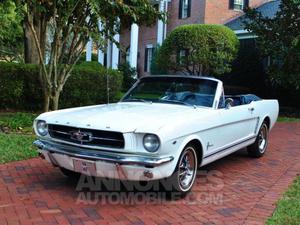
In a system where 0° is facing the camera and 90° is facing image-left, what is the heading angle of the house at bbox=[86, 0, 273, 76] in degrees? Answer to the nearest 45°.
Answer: approximately 45°

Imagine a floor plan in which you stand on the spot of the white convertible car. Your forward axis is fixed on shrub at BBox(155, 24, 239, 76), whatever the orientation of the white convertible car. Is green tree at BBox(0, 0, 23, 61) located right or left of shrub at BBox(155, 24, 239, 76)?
left

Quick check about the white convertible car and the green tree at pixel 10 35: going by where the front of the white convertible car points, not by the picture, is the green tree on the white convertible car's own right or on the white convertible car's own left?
on the white convertible car's own right

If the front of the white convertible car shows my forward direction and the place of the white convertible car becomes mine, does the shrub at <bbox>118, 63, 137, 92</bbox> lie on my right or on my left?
on my right

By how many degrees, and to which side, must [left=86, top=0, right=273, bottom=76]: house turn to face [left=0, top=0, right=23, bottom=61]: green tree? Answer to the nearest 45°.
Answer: approximately 45° to its right

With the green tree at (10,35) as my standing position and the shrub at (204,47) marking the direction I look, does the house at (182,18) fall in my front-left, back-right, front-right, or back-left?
front-left

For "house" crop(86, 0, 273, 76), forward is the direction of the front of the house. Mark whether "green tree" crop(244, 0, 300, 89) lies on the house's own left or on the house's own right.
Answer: on the house's own left

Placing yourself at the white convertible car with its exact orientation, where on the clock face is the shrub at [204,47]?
The shrub is roughly at 5 o'clock from the white convertible car.

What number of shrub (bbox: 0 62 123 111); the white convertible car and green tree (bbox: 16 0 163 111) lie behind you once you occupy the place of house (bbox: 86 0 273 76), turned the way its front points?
0

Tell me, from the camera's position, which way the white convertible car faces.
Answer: facing the viewer and to the left of the viewer

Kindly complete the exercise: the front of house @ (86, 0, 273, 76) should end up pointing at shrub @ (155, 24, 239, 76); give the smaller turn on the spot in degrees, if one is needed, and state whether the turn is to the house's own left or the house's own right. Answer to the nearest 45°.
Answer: approximately 45° to the house's own left

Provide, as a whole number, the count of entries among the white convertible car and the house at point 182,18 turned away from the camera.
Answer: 0
